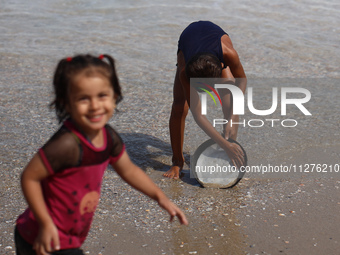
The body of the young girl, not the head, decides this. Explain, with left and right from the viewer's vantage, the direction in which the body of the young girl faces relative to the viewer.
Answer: facing the viewer and to the right of the viewer

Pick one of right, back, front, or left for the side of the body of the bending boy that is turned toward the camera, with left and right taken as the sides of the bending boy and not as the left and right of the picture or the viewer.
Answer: front

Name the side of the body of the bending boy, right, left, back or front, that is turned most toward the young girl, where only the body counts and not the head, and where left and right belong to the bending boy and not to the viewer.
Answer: front

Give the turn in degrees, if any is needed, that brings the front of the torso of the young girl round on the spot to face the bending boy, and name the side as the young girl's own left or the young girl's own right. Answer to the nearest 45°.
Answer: approximately 90° to the young girl's own left

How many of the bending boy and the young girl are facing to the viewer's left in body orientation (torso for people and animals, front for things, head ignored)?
0
